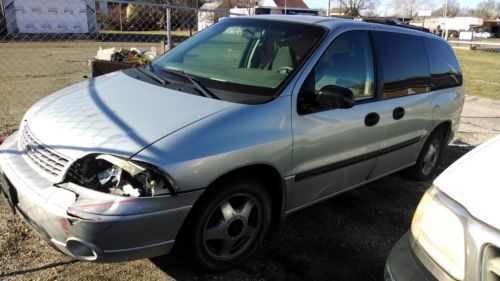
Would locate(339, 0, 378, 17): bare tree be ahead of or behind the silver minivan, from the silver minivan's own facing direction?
behind

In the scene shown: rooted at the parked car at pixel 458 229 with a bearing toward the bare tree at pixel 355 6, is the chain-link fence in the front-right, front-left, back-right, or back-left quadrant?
front-left

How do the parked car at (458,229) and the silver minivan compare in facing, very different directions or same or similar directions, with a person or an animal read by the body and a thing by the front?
same or similar directions

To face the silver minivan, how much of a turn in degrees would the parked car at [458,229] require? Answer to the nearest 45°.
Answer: approximately 90° to its right

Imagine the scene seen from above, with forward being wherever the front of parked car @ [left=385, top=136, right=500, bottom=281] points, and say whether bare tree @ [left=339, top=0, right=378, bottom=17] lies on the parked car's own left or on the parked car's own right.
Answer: on the parked car's own right

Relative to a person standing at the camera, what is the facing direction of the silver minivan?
facing the viewer and to the left of the viewer

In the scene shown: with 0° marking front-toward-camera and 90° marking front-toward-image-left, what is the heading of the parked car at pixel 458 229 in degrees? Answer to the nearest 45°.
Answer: approximately 45°

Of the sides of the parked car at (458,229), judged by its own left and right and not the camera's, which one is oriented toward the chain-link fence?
right

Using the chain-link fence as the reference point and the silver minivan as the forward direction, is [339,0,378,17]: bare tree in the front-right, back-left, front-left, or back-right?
back-left

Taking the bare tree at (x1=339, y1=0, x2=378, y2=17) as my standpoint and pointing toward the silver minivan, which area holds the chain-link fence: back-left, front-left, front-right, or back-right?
front-right

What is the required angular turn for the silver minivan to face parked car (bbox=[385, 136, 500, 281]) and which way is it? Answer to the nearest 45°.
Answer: approximately 90° to its left

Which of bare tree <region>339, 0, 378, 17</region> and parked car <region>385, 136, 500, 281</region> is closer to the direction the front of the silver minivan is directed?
the parked car

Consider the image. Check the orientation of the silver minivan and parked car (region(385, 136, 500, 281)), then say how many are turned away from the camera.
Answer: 0
